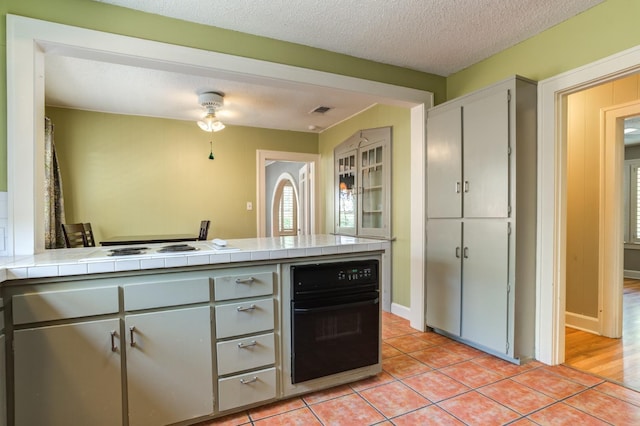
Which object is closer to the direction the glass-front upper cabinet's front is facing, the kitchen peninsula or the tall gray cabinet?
the kitchen peninsula

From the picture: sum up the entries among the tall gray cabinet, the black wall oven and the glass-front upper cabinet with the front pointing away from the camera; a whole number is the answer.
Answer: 0

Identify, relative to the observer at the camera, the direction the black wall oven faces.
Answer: facing the viewer and to the right of the viewer

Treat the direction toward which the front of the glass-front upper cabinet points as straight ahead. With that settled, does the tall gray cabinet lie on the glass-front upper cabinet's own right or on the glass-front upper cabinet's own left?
on the glass-front upper cabinet's own left

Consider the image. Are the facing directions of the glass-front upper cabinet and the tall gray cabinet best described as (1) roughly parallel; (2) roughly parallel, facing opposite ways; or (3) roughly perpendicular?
roughly parallel

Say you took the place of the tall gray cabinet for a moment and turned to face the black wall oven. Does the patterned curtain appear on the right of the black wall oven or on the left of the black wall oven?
right

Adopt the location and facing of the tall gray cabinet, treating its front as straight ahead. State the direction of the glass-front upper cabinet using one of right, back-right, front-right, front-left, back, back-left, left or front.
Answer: right

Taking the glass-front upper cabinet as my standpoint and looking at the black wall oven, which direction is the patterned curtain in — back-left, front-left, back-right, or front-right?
front-right

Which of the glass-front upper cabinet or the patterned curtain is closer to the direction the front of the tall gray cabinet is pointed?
the patterned curtain

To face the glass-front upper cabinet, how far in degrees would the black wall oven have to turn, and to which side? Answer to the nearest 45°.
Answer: approximately 135° to its left

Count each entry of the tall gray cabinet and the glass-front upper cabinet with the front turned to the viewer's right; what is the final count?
0

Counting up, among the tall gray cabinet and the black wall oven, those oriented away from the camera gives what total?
0

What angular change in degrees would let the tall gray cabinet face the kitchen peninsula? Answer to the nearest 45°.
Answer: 0° — it already faces it

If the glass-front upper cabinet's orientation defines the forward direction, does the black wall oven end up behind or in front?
in front

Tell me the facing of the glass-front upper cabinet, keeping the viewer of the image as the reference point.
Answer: facing the viewer and to the left of the viewer

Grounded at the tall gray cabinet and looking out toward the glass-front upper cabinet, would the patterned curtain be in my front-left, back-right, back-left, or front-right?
front-left

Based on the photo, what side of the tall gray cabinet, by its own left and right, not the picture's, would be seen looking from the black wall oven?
front

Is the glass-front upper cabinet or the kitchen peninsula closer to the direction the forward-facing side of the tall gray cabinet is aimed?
the kitchen peninsula
